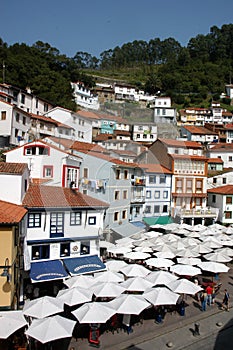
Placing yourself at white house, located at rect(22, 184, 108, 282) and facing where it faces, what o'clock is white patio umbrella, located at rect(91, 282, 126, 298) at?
The white patio umbrella is roughly at 11 o'clock from the white house.

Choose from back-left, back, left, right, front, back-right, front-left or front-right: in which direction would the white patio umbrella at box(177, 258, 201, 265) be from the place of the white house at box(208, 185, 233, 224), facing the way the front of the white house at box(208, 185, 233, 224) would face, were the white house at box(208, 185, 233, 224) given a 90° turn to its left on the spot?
right

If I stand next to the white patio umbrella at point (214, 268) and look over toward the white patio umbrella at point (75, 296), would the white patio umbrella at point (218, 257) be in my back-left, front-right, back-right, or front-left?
back-right

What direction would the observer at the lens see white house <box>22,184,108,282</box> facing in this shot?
facing the viewer

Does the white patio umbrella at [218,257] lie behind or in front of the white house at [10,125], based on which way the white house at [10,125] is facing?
in front

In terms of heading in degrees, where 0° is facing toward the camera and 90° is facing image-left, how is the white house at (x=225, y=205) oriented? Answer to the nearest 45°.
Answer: approximately 0°

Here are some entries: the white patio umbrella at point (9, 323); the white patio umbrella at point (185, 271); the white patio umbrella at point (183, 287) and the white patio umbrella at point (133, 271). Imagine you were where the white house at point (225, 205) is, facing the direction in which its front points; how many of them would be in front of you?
4

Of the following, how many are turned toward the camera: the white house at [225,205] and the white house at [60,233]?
2

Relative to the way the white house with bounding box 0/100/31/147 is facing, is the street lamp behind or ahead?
ahead

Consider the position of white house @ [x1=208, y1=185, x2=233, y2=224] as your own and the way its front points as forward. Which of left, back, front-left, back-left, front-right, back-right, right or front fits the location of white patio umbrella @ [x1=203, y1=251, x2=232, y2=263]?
front

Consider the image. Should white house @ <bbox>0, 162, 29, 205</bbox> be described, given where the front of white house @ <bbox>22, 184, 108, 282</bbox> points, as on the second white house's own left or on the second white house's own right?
on the second white house's own right

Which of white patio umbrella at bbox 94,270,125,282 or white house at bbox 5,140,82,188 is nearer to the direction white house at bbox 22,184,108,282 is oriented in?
the white patio umbrella

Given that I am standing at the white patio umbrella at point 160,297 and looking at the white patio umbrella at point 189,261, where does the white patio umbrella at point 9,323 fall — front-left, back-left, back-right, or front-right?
back-left

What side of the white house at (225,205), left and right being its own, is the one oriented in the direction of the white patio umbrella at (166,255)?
front

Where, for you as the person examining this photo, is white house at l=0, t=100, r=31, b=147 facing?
facing the viewer and to the right of the viewer
